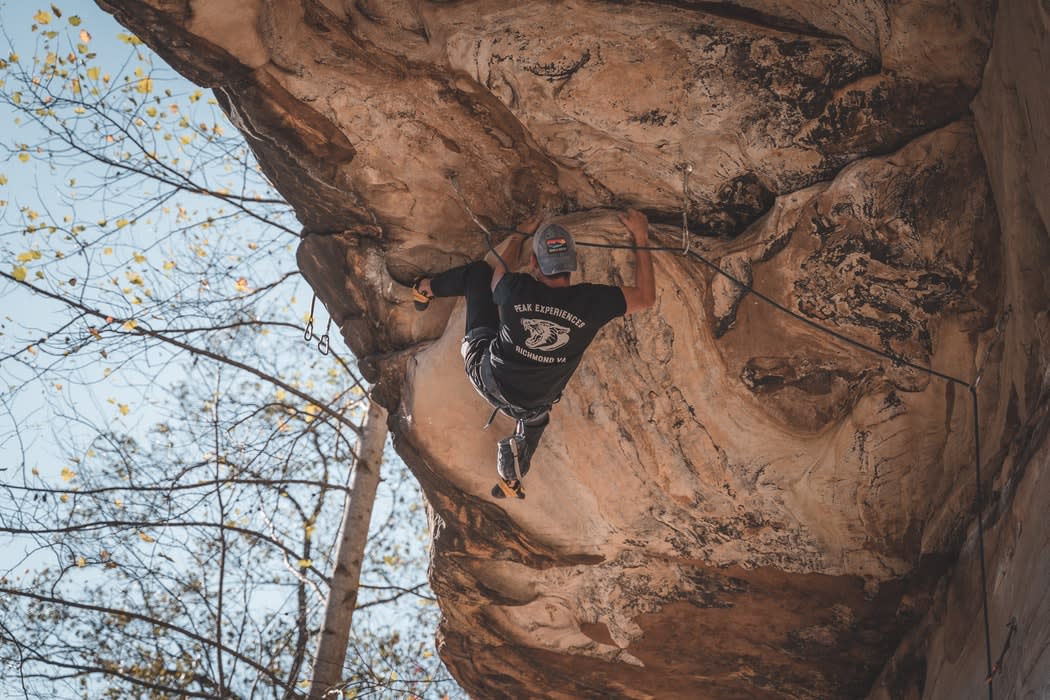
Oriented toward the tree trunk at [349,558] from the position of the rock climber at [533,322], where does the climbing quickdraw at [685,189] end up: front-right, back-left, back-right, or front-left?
back-right

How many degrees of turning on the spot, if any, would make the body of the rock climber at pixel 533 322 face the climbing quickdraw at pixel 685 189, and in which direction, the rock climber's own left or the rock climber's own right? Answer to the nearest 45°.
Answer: approximately 90° to the rock climber's own right

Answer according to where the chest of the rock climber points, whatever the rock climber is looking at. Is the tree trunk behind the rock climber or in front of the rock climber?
in front

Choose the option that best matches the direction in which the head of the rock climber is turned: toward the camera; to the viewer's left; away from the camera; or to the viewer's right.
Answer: away from the camera

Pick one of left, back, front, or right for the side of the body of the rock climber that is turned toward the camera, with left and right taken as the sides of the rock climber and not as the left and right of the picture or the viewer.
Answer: back
